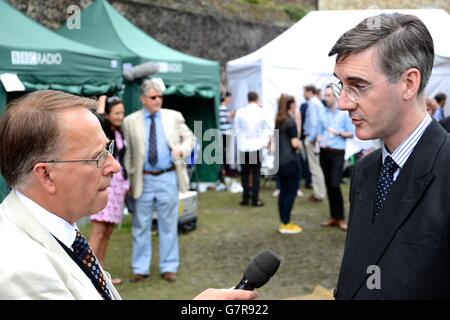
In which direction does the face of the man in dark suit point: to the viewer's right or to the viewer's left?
to the viewer's left

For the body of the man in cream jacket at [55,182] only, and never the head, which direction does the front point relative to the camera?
to the viewer's right

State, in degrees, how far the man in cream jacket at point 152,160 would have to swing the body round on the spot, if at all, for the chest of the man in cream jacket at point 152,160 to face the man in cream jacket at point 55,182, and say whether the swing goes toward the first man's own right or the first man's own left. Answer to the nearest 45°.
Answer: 0° — they already face them

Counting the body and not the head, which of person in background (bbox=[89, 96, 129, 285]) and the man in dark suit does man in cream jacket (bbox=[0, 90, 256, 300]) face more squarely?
the man in dark suit

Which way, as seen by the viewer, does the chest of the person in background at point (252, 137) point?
away from the camera

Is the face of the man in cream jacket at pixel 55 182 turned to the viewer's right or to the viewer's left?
to the viewer's right

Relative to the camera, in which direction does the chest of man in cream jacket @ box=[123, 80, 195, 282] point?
toward the camera

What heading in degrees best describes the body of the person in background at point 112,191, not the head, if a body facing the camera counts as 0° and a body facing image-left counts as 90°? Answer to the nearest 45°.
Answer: approximately 315°

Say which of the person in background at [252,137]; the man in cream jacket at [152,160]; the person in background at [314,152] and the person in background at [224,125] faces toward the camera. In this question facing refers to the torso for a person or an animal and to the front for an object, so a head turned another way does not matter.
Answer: the man in cream jacket

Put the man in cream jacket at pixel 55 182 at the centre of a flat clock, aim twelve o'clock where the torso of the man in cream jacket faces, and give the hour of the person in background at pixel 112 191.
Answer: The person in background is roughly at 9 o'clock from the man in cream jacket.

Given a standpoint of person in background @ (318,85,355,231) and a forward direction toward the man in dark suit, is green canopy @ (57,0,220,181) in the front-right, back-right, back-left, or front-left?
back-right

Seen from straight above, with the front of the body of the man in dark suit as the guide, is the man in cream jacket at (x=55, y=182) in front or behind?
in front
